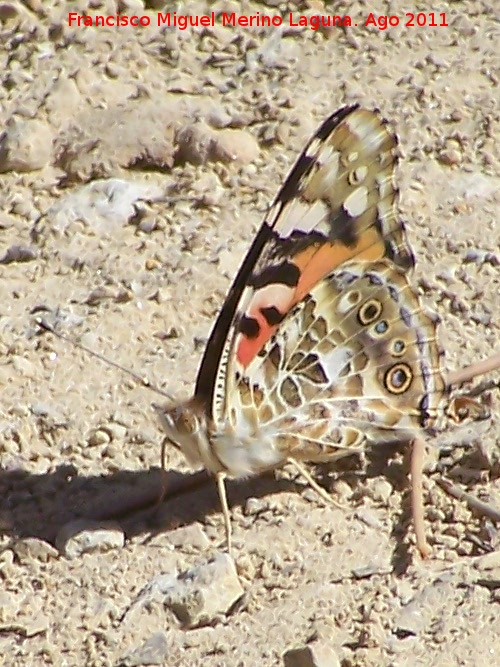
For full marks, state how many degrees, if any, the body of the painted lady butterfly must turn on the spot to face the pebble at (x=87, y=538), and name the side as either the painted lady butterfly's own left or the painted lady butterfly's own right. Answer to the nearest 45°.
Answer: approximately 45° to the painted lady butterfly's own left

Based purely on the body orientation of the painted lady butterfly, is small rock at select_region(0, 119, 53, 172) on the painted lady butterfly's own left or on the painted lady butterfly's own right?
on the painted lady butterfly's own right

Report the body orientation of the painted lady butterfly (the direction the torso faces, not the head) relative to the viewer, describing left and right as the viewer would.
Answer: facing to the left of the viewer

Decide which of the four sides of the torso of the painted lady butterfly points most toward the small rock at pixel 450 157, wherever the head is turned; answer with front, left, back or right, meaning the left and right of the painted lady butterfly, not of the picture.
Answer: right

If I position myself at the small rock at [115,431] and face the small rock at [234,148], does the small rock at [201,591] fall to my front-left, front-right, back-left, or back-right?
back-right

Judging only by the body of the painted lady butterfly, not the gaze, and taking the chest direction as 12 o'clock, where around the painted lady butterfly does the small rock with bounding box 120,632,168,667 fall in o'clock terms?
The small rock is roughly at 10 o'clock from the painted lady butterfly.

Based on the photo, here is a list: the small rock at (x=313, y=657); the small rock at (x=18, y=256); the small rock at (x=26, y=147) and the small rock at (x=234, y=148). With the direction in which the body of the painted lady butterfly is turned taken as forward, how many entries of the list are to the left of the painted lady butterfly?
1

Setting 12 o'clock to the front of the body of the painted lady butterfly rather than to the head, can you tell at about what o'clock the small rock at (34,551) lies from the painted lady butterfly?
The small rock is roughly at 11 o'clock from the painted lady butterfly.

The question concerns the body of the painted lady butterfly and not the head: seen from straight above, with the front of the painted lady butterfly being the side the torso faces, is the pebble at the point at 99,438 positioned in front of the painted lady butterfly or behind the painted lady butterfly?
in front

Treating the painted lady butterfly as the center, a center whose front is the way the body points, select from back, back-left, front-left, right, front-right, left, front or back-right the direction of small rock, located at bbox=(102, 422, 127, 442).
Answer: front

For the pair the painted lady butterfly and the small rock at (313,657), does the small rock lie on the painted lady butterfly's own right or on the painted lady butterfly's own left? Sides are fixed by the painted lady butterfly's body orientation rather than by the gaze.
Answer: on the painted lady butterfly's own left
